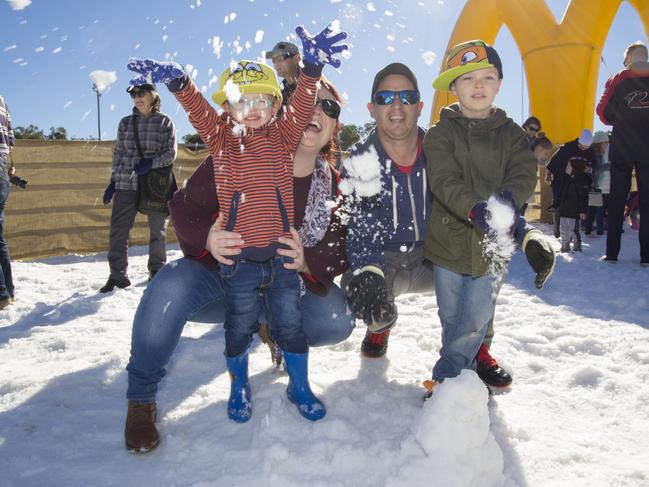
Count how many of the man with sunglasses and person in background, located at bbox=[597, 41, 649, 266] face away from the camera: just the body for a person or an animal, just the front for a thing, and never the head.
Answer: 1

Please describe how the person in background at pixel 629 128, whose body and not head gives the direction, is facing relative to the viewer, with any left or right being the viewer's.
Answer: facing away from the viewer

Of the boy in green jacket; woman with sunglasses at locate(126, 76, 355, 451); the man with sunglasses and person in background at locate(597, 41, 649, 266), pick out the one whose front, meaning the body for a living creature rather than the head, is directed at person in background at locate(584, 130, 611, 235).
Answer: person in background at locate(597, 41, 649, 266)

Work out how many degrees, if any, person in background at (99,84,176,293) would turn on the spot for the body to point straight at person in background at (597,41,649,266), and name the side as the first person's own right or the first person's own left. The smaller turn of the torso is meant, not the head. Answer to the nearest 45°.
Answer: approximately 135° to the first person's own left

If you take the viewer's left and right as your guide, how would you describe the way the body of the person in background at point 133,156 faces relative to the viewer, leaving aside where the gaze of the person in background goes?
facing the viewer and to the left of the viewer

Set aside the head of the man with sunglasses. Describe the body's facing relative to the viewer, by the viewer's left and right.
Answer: facing the viewer

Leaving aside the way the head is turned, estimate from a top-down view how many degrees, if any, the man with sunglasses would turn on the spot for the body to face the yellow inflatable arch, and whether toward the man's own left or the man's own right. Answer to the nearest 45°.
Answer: approximately 180°

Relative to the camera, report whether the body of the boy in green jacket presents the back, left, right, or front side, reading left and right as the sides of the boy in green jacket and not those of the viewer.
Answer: front

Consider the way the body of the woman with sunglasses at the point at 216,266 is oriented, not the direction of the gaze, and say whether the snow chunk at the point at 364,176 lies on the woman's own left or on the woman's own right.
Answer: on the woman's own left

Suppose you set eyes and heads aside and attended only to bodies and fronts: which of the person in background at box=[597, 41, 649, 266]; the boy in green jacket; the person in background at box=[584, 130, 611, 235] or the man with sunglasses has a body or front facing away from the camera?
the person in background at box=[597, 41, 649, 266]

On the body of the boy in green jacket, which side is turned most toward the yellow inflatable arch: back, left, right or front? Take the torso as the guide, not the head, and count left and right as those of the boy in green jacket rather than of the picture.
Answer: back

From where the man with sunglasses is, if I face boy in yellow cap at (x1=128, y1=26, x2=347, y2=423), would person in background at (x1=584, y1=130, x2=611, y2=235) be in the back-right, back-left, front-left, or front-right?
back-right
